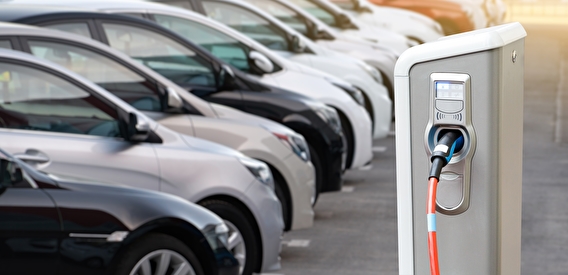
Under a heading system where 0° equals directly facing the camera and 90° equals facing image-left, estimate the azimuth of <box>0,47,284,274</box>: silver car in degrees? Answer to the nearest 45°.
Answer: approximately 270°

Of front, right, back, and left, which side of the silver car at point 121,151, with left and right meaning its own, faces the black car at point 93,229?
right

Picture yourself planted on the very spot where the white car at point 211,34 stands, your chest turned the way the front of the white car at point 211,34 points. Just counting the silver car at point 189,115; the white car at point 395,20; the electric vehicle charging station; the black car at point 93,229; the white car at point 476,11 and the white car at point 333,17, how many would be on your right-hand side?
3

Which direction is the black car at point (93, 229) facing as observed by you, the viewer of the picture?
facing to the right of the viewer

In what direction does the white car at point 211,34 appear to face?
to the viewer's right

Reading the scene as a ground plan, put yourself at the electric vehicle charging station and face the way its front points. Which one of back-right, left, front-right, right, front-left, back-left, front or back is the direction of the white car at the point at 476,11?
back-right

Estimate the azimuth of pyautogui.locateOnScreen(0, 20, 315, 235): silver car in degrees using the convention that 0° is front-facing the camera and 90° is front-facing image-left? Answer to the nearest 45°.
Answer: approximately 270°

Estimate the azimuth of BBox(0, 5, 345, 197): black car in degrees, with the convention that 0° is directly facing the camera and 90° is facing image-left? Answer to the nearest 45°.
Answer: approximately 270°

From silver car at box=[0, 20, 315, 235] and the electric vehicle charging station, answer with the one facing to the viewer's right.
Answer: the silver car

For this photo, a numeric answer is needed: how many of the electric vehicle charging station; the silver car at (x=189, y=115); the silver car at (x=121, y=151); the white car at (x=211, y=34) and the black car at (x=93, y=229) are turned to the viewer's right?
4

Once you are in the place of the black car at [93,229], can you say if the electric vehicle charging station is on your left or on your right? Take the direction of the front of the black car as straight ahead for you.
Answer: on your right
